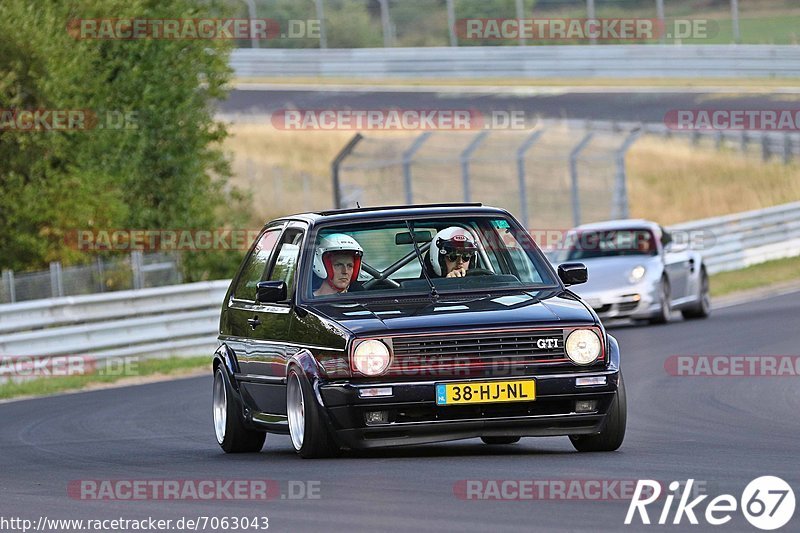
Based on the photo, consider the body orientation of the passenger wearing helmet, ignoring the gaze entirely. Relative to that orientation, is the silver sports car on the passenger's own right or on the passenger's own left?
on the passenger's own left

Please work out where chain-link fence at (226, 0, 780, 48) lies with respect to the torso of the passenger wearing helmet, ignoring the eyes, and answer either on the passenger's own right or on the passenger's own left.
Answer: on the passenger's own left

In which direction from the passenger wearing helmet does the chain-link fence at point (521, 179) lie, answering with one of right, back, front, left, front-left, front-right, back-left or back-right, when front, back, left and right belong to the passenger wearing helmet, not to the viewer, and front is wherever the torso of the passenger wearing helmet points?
back-left

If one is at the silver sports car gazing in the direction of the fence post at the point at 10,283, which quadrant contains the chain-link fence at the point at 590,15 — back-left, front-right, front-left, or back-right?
back-right

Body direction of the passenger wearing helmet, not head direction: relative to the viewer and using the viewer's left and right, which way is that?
facing the viewer and to the right of the viewer

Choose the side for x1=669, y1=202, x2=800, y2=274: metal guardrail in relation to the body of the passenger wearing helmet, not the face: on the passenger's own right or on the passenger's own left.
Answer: on the passenger's own left

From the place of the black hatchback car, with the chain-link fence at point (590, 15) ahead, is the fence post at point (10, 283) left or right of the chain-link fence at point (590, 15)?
left
